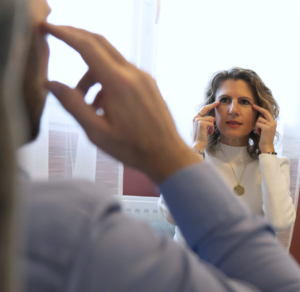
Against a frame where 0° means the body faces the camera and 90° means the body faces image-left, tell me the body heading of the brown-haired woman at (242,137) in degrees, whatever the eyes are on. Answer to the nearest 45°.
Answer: approximately 0°

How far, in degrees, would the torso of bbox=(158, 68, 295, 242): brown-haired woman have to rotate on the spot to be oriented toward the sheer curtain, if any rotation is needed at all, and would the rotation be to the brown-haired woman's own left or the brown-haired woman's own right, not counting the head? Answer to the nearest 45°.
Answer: approximately 90° to the brown-haired woman's own right

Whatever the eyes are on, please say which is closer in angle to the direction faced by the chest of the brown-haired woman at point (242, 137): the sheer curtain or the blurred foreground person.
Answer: the blurred foreground person

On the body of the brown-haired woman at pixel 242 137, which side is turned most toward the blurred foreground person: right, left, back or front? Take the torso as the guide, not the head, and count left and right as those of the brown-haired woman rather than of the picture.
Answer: front
